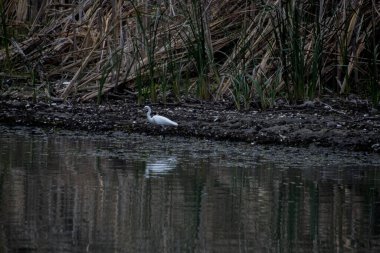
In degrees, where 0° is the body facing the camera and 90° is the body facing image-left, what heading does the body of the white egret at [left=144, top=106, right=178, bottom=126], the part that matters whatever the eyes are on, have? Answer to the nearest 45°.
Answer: approximately 90°
